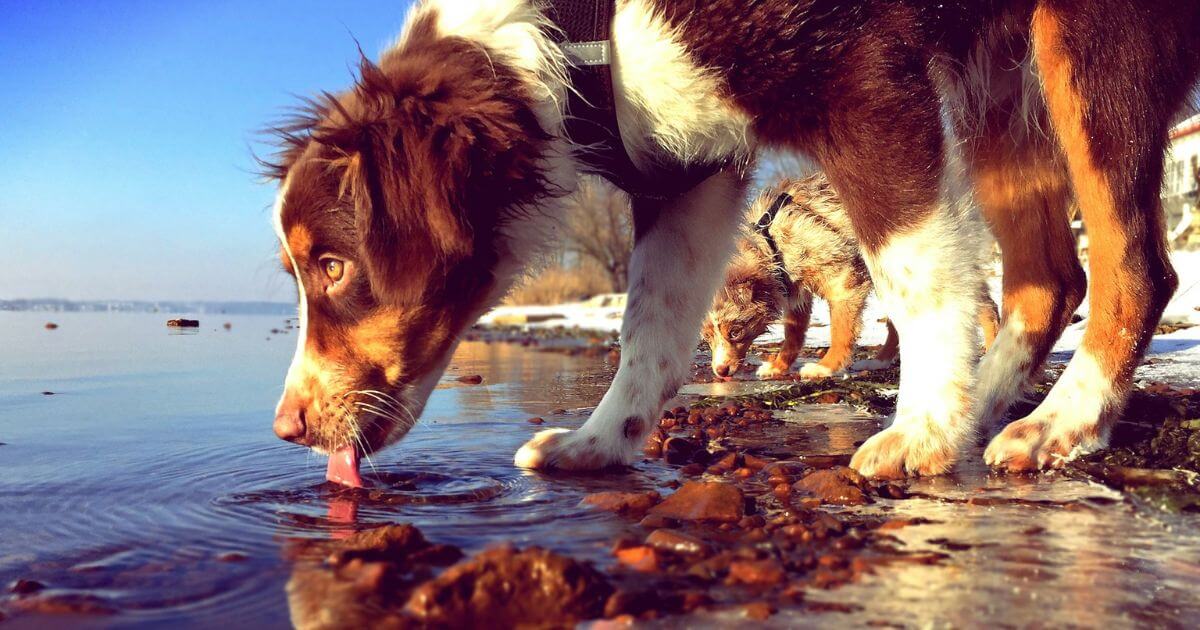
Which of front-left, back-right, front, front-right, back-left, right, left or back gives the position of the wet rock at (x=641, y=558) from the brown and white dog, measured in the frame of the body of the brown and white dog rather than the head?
left

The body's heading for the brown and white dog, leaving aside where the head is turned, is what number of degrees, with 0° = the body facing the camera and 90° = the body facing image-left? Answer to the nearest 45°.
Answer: approximately 90°

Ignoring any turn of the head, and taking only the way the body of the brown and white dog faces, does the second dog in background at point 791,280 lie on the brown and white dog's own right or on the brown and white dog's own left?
on the brown and white dog's own right

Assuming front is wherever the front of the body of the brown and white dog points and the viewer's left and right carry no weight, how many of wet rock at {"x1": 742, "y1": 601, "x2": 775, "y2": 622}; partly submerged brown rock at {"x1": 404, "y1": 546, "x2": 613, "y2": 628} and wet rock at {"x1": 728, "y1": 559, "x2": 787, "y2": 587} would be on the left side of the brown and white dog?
3

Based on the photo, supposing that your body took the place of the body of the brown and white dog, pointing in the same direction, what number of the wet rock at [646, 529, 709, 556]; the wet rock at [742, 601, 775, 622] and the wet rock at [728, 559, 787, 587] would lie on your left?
3

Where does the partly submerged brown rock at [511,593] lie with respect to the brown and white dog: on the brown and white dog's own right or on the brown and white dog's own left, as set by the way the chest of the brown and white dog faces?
on the brown and white dog's own left

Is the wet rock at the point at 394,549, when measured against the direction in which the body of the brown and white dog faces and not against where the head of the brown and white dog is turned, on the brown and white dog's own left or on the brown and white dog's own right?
on the brown and white dog's own left

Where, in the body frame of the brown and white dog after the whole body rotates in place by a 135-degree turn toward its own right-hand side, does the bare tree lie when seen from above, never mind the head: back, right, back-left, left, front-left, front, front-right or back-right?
front-left

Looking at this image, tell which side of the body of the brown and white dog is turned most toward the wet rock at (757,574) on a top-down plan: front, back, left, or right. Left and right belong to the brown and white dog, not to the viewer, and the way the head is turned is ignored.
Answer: left

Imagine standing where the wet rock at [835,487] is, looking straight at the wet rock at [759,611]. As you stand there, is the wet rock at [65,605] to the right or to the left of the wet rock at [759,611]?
right

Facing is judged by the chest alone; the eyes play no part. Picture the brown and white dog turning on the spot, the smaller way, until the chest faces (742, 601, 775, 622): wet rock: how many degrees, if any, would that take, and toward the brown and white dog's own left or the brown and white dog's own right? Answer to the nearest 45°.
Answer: approximately 90° to the brown and white dog's own left

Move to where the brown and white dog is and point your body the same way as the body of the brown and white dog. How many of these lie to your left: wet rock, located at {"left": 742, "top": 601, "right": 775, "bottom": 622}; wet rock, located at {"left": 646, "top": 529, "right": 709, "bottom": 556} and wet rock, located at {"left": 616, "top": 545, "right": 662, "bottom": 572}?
3

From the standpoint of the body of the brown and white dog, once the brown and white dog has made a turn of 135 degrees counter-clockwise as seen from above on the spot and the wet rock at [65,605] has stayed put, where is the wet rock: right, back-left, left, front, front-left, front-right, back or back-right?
right

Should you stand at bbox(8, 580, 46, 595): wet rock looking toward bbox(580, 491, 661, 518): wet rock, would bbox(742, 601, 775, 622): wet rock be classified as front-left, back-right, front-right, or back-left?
front-right
